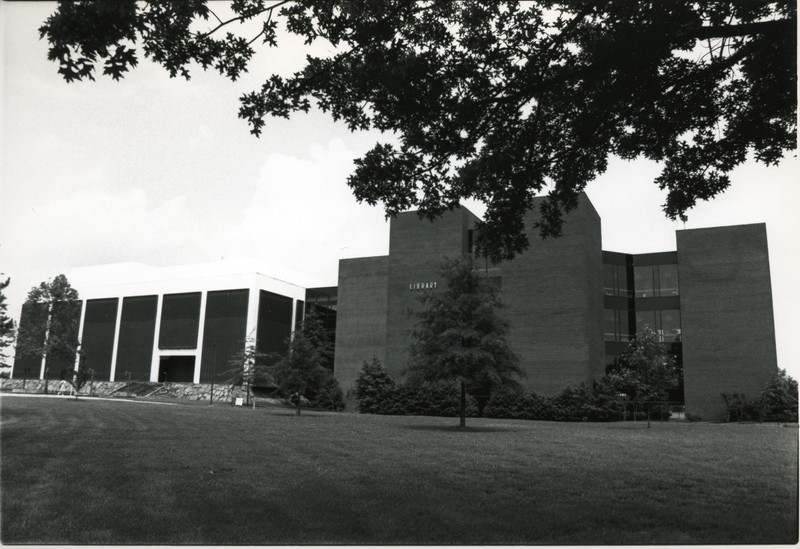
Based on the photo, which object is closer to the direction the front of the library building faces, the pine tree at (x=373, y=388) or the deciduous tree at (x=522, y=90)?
the deciduous tree

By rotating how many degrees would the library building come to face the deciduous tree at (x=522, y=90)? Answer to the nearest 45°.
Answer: approximately 45° to its left

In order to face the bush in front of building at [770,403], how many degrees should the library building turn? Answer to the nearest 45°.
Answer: approximately 45° to its left

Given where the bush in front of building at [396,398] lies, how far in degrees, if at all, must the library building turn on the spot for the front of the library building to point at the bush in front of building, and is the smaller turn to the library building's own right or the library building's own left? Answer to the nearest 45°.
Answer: approximately 45° to the library building's own right

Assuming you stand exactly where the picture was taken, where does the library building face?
facing the viewer and to the left of the viewer

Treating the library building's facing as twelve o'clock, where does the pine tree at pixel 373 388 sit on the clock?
The pine tree is roughly at 2 o'clock from the library building.
